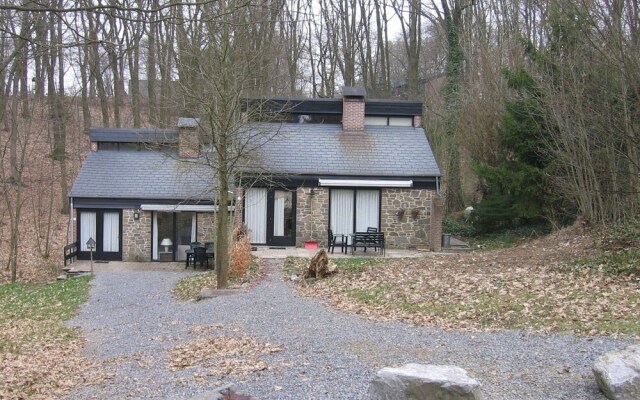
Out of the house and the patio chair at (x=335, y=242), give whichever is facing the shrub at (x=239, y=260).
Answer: the house

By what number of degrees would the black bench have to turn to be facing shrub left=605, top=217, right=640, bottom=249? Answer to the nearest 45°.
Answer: approximately 45° to its left

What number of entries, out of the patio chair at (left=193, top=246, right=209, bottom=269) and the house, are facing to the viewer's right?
0

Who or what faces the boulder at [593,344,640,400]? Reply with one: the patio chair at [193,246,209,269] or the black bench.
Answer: the black bench

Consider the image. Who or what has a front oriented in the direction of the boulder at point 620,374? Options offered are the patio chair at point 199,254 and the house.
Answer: the house

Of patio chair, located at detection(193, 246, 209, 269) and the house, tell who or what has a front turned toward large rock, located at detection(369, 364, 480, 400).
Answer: the house

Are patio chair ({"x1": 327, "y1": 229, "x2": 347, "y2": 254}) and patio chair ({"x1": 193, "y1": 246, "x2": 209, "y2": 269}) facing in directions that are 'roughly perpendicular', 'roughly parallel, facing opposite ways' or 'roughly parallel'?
roughly perpendicular

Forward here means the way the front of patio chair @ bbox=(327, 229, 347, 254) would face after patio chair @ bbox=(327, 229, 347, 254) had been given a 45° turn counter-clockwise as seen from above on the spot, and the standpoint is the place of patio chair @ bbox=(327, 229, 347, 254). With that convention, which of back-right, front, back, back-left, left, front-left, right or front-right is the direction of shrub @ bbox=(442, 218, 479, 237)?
front

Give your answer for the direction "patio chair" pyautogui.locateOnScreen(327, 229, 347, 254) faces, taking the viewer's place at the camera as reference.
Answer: facing to the right of the viewer

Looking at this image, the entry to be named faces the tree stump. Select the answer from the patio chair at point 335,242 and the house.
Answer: the house
